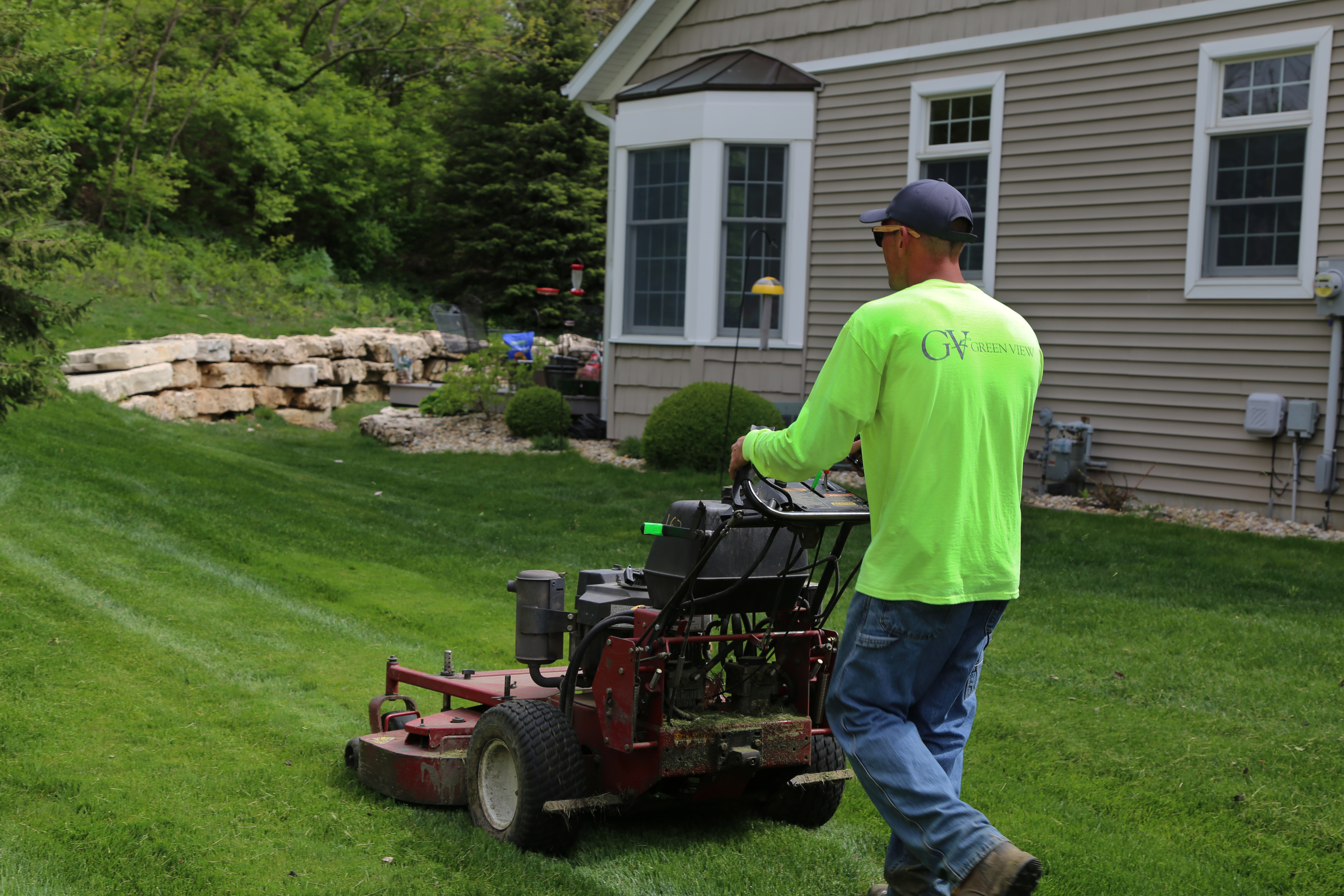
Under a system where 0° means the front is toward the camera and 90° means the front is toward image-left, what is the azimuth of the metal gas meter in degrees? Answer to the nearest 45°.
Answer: approximately 45°

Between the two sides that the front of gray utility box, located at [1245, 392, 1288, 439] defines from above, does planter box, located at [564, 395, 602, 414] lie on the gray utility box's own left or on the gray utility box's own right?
on the gray utility box's own right

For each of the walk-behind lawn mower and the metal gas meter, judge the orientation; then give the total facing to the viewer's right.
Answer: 0

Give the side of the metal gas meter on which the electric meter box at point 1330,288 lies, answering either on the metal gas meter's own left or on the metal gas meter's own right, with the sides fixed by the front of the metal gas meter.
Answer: on the metal gas meter's own left

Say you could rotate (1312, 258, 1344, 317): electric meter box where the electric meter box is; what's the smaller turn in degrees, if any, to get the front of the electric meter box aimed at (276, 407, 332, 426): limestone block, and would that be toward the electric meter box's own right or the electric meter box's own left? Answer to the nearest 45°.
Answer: approximately 45° to the electric meter box's own right

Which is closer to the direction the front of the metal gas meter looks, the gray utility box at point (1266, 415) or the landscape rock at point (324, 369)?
the landscape rock

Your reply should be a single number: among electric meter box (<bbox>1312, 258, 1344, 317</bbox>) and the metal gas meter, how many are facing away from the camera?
0

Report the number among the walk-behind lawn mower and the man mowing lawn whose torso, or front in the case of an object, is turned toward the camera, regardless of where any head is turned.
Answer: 0

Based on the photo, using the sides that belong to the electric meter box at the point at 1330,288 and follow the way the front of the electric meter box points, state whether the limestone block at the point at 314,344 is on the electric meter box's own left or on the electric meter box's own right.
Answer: on the electric meter box's own right

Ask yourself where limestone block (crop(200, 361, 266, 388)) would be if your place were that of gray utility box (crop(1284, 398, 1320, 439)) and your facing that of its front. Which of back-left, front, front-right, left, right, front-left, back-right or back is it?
front-right

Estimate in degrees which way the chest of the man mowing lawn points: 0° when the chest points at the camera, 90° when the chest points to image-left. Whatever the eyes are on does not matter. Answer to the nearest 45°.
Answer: approximately 135°

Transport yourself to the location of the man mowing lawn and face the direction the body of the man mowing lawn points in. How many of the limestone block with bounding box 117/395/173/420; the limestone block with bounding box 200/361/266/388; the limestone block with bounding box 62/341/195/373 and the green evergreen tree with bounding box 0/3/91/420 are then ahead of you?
4

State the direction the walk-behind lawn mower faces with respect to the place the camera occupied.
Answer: facing away from the viewer and to the left of the viewer

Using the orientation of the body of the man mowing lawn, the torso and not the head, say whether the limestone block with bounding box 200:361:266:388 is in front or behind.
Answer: in front
